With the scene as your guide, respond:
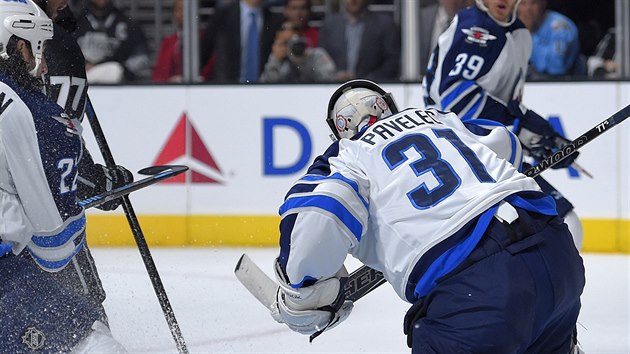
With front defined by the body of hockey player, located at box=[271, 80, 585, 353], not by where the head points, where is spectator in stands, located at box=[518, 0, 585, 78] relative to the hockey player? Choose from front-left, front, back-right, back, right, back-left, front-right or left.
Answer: front-right

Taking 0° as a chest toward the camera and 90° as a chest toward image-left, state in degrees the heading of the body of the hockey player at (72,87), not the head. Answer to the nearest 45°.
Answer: approximately 270°

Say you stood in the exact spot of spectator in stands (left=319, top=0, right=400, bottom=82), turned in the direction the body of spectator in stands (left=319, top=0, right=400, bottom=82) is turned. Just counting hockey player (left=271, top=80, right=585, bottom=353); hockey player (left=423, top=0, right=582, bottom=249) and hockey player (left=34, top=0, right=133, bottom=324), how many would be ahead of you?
3

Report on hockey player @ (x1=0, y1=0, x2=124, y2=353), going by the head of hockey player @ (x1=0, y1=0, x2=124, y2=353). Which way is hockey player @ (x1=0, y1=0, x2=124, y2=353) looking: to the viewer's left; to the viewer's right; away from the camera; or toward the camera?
to the viewer's right

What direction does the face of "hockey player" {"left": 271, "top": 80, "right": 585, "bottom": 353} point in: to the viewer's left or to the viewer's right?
to the viewer's left

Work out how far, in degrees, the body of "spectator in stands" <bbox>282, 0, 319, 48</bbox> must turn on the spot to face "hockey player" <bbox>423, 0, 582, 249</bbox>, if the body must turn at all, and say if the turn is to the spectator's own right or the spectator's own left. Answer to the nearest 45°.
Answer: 0° — they already face them

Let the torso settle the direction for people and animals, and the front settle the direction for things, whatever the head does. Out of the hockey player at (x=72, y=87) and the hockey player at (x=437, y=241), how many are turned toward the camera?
0

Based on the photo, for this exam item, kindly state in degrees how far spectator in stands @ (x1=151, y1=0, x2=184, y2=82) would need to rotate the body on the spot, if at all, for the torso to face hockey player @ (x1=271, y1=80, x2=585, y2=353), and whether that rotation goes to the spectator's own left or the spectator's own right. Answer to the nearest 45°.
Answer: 0° — they already face them
